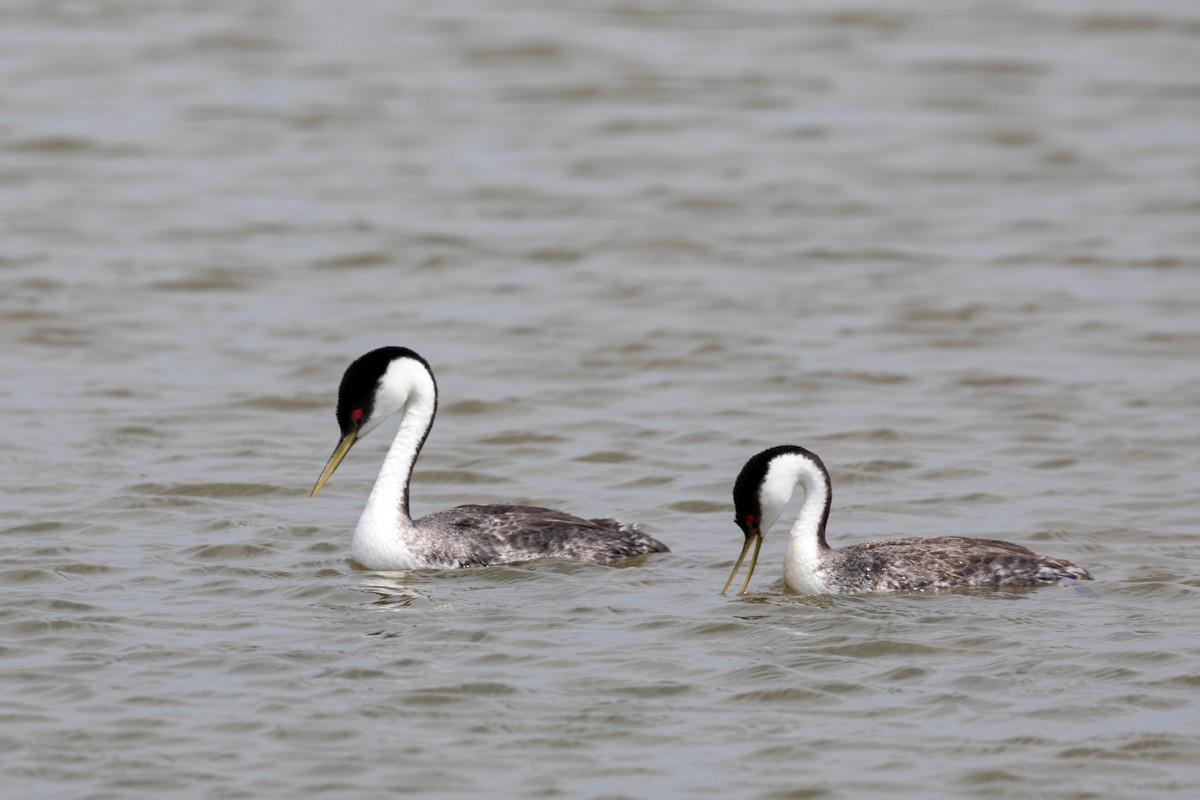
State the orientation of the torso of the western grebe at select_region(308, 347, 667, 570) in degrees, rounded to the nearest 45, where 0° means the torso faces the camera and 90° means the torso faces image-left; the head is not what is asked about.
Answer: approximately 90°

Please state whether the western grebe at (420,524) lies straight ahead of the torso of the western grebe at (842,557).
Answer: yes

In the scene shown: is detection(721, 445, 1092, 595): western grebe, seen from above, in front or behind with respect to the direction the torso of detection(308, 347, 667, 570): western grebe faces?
behind

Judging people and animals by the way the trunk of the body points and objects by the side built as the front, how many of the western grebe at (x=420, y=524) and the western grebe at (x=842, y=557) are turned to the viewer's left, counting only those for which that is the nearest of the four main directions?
2

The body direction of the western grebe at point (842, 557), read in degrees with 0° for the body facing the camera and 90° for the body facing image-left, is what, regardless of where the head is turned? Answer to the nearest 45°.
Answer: approximately 90°
